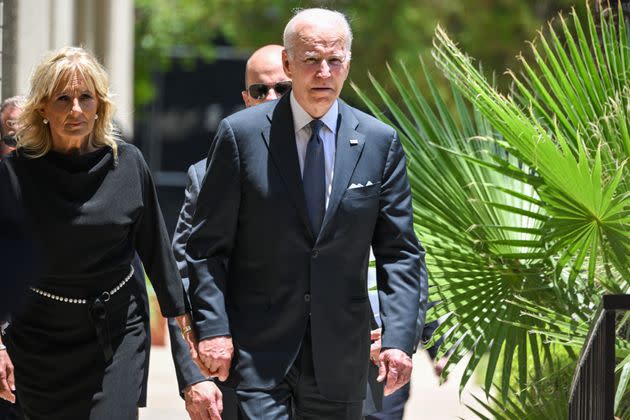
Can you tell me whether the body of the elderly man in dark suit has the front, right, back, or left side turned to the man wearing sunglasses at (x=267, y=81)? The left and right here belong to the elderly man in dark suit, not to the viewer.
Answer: back

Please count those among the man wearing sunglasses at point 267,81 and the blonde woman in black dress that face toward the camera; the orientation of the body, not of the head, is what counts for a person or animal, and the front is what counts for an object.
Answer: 2

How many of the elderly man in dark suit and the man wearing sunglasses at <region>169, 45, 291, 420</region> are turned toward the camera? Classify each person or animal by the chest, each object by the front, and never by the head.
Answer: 2

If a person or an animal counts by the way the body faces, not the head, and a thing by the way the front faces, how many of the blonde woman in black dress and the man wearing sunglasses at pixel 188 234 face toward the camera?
2

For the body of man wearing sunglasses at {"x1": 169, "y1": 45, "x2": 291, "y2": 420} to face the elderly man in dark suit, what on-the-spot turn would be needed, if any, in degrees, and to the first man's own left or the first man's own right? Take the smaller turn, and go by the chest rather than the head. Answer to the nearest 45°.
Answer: approximately 45° to the first man's own left
